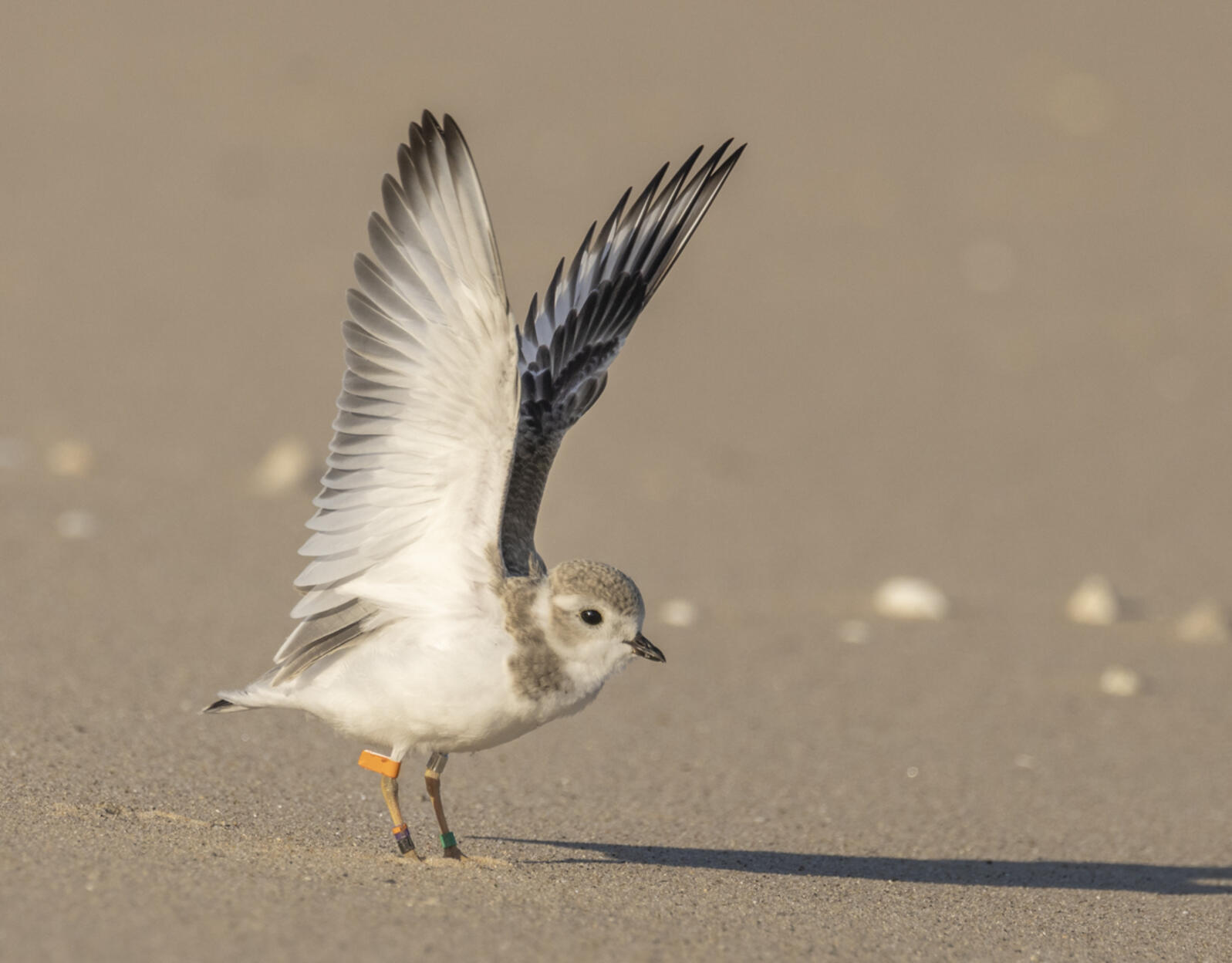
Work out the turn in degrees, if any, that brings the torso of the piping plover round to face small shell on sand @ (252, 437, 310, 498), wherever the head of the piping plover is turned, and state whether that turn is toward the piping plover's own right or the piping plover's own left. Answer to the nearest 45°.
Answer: approximately 90° to the piping plover's own left

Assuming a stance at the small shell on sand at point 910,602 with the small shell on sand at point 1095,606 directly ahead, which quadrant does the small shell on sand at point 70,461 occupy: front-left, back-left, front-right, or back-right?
back-left

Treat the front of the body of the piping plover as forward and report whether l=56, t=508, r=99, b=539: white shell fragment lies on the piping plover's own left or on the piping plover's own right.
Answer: on the piping plover's own left

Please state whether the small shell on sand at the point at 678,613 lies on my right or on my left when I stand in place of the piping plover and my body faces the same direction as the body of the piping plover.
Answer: on my left

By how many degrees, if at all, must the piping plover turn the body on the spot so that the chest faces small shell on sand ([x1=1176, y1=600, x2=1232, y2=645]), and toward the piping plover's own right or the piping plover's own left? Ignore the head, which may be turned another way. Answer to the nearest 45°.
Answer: approximately 45° to the piping plover's own left

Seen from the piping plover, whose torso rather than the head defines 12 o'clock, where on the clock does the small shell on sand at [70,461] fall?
The small shell on sand is roughly at 8 o'clock from the piping plover.

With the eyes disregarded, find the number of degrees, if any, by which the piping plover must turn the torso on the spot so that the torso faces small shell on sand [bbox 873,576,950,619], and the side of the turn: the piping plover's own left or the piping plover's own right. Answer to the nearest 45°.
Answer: approximately 45° to the piping plover's own left

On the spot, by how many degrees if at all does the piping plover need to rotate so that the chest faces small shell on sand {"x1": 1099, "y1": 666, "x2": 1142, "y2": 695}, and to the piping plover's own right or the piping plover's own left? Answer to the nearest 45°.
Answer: approximately 45° to the piping plover's own left

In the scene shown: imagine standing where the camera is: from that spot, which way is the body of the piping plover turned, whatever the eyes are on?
to the viewer's right
